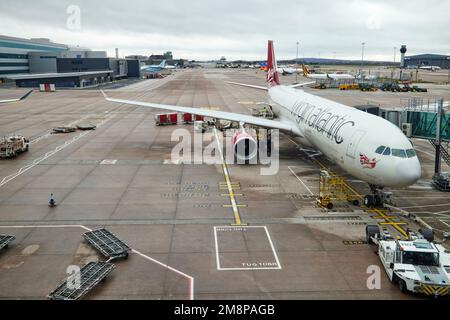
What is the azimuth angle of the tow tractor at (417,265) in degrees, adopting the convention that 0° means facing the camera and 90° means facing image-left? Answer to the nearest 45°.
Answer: approximately 315°

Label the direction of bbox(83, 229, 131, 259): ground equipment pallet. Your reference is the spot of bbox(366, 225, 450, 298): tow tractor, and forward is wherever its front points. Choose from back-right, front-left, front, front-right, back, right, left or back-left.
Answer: back-right

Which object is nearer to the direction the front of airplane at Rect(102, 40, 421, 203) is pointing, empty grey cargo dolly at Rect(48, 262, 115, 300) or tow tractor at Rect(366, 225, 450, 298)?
the tow tractor

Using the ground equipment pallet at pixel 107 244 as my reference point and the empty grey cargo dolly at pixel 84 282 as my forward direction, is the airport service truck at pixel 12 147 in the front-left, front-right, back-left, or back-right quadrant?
back-right

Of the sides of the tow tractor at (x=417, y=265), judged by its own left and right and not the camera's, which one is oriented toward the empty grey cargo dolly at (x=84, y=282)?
right

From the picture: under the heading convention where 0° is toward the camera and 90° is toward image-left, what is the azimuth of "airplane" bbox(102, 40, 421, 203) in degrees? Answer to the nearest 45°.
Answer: approximately 315°

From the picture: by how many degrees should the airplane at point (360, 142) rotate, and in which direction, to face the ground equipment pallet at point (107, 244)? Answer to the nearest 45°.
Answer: approximately 90° to its right

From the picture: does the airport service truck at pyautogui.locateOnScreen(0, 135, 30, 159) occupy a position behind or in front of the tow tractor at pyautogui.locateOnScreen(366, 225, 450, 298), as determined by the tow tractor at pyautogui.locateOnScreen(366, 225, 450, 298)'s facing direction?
behind

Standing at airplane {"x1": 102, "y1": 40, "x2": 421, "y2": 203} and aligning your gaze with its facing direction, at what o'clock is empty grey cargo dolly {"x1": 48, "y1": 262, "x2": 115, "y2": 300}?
The empty grey cargo dolly is roughly at 3 o'clock from the airplane.

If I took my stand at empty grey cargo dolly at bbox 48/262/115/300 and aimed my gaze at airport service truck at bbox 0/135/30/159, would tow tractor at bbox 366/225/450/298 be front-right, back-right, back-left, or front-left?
back-right

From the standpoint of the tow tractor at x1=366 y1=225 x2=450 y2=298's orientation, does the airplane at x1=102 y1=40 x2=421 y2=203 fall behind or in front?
behind
